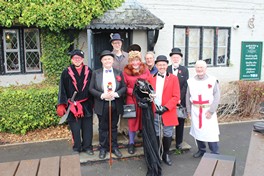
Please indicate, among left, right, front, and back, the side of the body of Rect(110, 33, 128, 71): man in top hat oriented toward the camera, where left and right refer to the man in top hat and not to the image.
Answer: front

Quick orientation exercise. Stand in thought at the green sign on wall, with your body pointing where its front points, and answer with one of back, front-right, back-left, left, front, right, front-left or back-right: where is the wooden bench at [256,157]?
front

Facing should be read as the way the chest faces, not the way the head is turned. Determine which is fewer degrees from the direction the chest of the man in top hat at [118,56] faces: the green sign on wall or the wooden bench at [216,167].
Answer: the wooden bench

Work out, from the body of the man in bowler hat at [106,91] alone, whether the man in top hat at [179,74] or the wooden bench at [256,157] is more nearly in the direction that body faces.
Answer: the wooden bench

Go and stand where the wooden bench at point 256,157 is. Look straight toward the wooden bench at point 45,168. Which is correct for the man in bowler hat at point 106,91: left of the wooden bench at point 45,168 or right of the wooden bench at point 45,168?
right

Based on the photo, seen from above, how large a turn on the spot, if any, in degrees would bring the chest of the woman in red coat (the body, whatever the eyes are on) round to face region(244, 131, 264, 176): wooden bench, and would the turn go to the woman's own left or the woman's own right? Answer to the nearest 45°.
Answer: approximately 45° to the woman's own left

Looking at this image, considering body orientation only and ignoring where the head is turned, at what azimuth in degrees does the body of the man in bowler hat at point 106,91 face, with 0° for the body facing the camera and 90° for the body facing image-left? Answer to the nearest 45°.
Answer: approximately 0°

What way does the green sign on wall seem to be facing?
toward the camera

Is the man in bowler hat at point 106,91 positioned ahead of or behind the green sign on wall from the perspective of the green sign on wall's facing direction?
ahead

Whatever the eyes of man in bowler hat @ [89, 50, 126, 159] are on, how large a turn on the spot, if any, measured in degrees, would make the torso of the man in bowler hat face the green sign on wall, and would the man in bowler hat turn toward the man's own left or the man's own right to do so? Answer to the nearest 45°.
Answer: approximately 135° to the man's own left

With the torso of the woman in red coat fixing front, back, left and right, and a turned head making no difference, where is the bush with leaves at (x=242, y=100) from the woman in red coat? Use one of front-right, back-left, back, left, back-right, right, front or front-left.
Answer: back-left

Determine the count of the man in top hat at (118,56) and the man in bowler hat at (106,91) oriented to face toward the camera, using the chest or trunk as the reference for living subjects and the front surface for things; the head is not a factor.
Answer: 2
